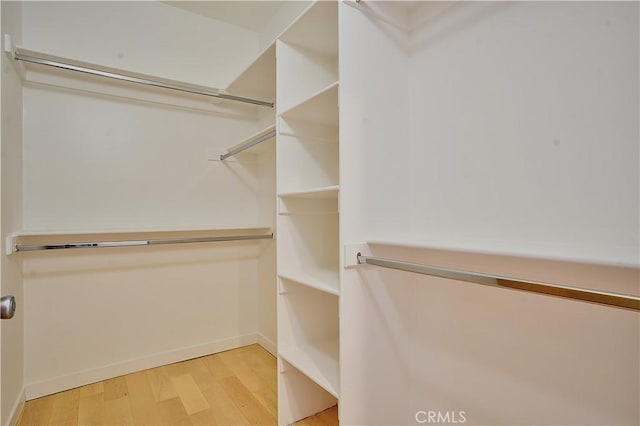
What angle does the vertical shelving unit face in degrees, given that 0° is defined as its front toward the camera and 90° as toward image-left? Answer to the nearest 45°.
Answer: approximately 45°
